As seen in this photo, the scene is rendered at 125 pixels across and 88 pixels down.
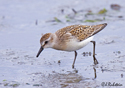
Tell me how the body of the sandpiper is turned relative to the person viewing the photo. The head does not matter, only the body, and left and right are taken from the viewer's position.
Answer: facing to the left of the viewer
